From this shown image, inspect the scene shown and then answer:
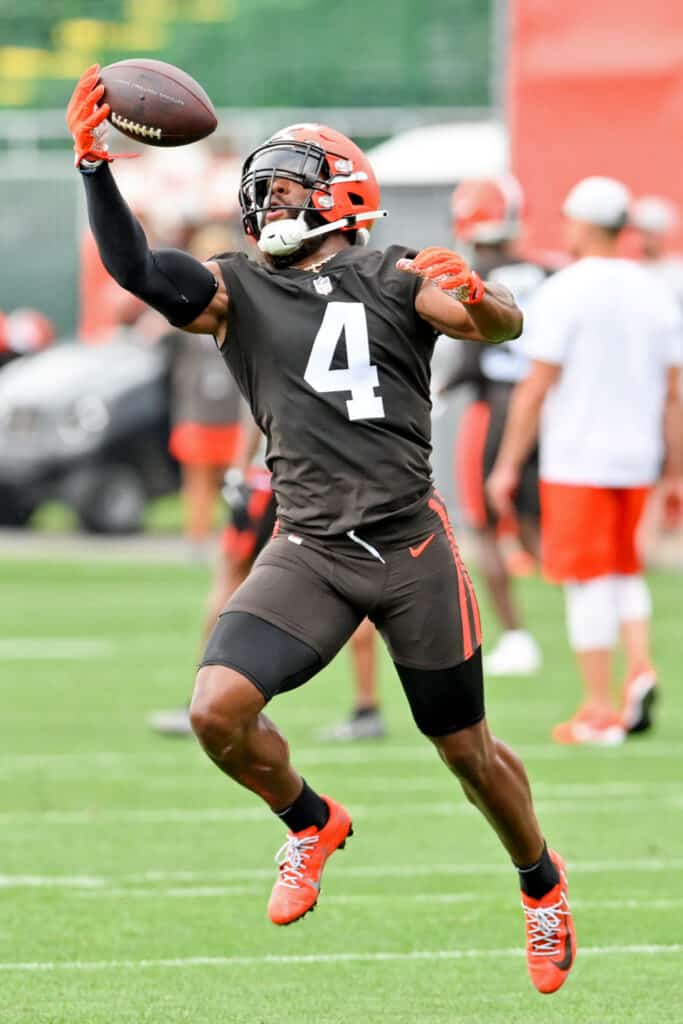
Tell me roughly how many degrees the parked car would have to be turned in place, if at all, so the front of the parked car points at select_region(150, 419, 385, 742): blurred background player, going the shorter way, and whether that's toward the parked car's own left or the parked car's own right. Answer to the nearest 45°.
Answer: approximately 45° to the parked car's own left

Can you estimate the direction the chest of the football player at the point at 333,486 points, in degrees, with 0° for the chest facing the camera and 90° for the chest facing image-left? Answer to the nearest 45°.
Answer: approximately 0°

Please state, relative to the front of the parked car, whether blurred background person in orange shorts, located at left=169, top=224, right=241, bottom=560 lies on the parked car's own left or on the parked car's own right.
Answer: on the parked car's own left
